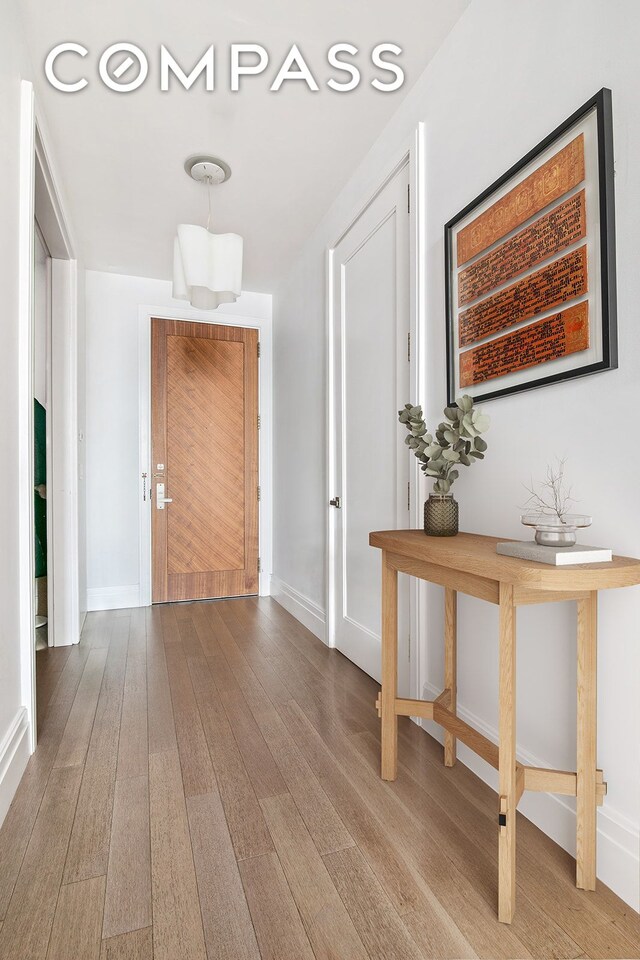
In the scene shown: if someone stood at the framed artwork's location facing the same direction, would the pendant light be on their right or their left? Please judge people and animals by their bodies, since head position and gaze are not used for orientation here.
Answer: on their right

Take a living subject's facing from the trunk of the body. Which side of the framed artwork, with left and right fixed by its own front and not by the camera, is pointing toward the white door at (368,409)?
right

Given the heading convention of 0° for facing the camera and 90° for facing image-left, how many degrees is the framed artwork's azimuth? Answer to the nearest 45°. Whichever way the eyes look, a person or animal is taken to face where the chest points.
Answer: approximately 45°

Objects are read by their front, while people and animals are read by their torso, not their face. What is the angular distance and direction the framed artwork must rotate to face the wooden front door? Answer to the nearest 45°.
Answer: approximately 90° to its right
